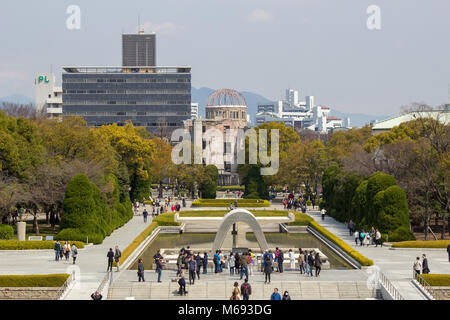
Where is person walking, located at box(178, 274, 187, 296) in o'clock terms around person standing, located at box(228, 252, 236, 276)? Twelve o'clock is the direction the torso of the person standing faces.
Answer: The person walking is roughly at 7 o'clock from the person standing.

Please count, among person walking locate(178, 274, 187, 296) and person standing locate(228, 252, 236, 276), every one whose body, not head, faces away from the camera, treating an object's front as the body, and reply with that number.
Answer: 2

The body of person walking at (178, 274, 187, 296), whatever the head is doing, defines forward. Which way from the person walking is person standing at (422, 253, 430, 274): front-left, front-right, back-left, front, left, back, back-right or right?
right

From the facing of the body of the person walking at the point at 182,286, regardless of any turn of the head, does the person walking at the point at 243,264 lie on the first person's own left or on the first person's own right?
on the first person's own right

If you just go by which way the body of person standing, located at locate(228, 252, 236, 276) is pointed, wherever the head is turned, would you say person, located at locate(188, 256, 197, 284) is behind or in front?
behind

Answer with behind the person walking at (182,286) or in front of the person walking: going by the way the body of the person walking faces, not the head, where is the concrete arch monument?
in front

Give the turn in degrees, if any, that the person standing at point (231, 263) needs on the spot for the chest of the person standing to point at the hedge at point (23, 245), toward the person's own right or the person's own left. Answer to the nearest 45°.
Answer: approximately 45° to the person's own left

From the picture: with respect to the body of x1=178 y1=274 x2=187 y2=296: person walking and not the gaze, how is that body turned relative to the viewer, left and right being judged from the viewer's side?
facing away from the viewer

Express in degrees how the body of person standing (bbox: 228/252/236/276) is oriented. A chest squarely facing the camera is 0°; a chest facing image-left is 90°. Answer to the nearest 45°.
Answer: approximately 180°

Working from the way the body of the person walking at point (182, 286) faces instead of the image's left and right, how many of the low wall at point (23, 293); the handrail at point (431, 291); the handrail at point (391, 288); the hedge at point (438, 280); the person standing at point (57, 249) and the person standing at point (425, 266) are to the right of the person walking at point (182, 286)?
4

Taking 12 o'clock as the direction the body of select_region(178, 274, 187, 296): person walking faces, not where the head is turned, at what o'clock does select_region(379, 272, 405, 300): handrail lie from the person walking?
The handrail is roughly at 3 o'clock from the person walking.
